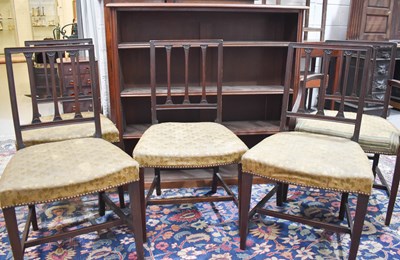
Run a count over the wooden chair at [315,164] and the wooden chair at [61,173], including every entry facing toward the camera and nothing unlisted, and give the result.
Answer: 2

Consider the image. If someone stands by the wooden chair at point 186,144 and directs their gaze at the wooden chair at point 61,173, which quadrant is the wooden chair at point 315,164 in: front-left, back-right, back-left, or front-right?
back-left

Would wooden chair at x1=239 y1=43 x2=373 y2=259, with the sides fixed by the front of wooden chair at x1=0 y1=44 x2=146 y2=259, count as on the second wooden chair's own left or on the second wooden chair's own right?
on the second wooden chair's own left

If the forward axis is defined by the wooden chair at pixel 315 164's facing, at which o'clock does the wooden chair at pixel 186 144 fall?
the wooden chair at pixel 186 144 is roughly at 3 o'clock from the wooden chair at pixel 315 164.

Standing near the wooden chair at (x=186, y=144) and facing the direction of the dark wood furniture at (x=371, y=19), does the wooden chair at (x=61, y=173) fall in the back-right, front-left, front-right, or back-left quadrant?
back-left

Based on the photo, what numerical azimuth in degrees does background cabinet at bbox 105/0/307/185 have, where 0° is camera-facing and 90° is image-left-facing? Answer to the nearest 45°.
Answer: approximately 0°

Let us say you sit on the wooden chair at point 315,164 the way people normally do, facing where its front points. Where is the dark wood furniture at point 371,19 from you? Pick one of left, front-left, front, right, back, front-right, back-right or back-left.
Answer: back

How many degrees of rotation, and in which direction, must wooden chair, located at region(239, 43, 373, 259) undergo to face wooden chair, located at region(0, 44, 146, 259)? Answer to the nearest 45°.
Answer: approximately 45° to its right

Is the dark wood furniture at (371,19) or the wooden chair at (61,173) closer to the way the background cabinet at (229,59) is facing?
the wooden chair

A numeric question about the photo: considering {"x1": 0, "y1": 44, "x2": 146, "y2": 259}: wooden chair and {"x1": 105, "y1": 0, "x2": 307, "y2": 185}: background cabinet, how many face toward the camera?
2

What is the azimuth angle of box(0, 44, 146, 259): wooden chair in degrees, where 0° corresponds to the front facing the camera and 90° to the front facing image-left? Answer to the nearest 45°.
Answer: approximately 0°

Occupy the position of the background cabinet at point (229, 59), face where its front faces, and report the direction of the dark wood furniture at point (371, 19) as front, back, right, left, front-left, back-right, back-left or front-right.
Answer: back-left

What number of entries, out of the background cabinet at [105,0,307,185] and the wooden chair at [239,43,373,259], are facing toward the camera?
2
